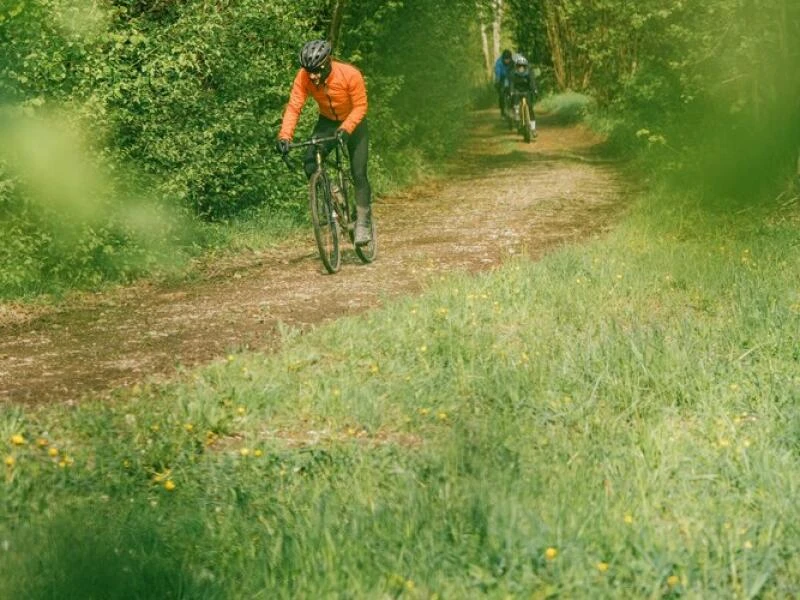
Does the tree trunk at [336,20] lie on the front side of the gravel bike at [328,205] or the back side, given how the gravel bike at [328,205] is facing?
on the back side

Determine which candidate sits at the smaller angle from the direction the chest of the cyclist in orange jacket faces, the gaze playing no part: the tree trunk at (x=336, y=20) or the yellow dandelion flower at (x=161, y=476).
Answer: the yellow dandelion flower

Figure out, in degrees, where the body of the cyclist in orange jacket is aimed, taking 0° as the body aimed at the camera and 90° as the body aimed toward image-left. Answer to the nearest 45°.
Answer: approximately 45°

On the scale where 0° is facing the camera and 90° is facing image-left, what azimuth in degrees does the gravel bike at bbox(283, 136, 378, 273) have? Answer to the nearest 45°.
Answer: approximately 45°

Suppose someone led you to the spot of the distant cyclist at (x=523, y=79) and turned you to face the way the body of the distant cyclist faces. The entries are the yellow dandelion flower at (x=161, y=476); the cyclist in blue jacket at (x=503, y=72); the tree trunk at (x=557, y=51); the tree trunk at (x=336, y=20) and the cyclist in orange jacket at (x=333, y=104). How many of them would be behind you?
2

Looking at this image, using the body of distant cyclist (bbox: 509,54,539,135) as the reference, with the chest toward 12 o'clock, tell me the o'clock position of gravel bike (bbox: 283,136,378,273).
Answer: The gravel bike is roughly at 12 o'clock from the distant cyclist.

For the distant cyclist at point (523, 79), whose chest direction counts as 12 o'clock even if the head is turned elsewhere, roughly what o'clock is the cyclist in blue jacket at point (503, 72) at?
The cyclist in blue jacket is roughly at 6 o'clock from the distant cyclist.

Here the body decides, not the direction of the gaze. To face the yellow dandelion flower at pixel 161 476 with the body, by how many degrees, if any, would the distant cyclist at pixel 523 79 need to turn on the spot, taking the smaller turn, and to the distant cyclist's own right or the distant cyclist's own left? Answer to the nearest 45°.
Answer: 0° — they already face it

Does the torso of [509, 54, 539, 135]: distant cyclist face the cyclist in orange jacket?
yes

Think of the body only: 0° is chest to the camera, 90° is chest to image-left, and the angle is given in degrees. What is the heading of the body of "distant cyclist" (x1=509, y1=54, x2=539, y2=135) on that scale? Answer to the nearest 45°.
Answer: approximately 0°

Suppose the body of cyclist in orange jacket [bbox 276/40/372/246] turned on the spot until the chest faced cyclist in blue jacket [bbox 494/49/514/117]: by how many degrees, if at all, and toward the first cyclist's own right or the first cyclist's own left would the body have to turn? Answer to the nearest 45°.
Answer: approximately 135° to the first cyclist's own right

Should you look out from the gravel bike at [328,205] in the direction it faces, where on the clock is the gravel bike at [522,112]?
the gravel bike at [522,112] is roughly at 5 o'clock from the gravel bike at [328,205].
